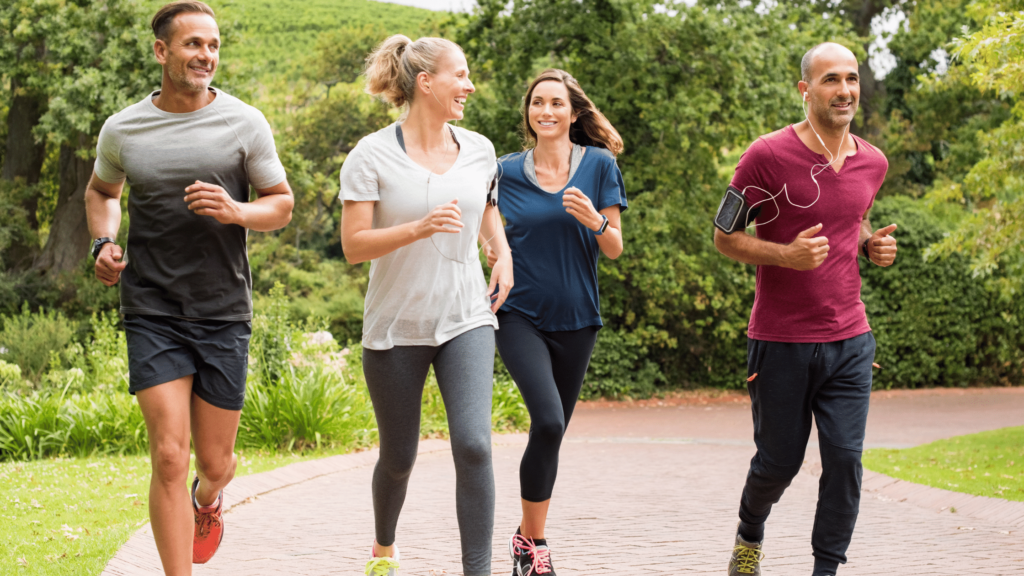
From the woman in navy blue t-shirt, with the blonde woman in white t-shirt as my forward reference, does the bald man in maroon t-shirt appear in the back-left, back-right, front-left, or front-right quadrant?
back-left

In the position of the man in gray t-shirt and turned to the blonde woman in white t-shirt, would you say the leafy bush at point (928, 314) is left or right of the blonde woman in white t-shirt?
left

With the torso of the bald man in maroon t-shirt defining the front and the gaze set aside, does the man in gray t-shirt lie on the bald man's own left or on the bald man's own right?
on the bald man's own right

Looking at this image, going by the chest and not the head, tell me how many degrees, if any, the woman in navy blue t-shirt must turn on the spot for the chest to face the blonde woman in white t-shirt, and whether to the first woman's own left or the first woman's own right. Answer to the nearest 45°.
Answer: approximately 45° to the first woman's own right

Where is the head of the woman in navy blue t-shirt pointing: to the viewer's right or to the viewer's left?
to the viewer's left

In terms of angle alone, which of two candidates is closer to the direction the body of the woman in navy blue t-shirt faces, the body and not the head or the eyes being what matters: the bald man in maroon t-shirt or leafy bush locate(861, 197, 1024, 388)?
the bald man in maroon t-shirt

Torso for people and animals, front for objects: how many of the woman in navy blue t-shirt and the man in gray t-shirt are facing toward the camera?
2

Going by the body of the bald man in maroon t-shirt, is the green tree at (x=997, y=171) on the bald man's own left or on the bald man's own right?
on the bald man's own left

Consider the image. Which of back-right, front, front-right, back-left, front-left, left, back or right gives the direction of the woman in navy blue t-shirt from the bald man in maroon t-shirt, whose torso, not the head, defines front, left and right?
back-right
